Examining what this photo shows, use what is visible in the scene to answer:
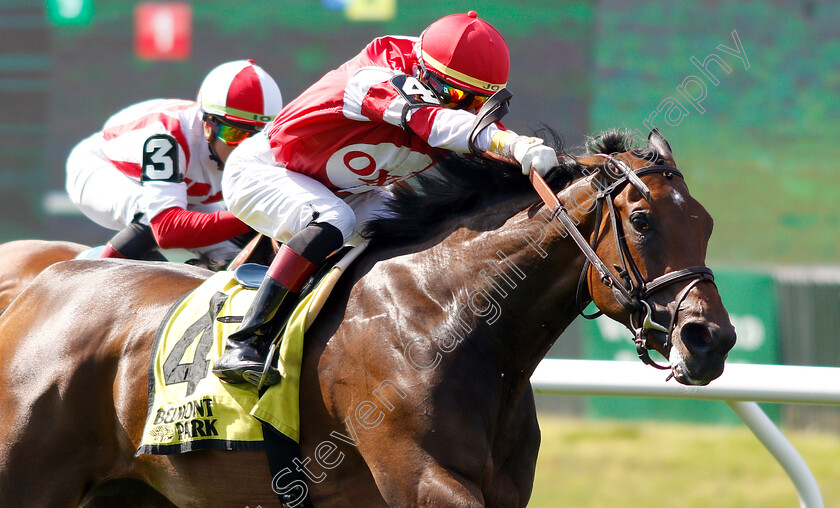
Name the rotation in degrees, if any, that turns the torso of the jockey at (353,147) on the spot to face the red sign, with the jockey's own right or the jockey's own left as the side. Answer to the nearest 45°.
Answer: approximately 135° to the jockey's own left

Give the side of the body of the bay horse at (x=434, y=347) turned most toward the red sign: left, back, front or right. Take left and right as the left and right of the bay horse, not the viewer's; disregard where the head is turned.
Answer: left

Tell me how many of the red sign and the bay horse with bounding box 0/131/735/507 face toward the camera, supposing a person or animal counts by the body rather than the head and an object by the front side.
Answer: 1

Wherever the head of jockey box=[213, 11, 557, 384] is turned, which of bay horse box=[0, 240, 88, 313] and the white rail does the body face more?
the white rail

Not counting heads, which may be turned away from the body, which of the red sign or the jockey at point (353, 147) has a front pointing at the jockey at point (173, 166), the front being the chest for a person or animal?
the red sign

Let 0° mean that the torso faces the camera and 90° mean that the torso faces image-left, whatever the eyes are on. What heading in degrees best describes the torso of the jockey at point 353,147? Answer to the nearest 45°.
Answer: approximately 315°

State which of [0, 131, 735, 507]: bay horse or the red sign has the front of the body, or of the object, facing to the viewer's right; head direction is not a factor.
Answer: the bay horse

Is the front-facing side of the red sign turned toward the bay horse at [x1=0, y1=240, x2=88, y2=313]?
yes

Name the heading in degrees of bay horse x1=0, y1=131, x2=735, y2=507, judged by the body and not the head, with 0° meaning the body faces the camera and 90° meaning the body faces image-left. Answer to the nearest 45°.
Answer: approximately 270°

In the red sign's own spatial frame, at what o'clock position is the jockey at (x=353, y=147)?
The jockey is roughly at 12 o'clock from the red sign.

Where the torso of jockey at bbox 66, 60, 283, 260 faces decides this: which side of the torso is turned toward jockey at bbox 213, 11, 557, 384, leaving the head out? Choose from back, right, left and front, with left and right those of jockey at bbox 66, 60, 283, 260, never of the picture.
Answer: front

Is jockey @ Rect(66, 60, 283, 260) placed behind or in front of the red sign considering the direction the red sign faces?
in front
